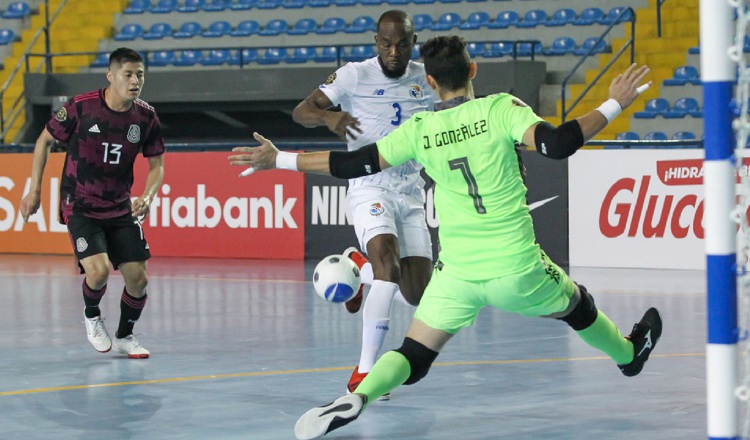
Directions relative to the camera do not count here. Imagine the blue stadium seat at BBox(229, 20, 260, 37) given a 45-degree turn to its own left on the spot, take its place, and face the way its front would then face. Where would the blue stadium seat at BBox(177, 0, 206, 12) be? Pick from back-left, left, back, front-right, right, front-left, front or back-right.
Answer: back-right

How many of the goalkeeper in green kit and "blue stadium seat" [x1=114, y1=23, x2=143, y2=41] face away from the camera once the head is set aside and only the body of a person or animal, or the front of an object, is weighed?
1

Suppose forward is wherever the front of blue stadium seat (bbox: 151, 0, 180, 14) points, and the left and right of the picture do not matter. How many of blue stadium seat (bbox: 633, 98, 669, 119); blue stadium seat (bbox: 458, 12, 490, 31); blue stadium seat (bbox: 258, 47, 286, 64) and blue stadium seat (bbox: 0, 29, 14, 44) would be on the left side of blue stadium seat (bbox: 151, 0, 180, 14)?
3

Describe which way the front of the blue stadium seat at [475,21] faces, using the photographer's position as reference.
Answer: facing the viewer and to the left of the viewer

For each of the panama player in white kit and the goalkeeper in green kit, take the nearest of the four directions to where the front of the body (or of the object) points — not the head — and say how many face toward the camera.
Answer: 1

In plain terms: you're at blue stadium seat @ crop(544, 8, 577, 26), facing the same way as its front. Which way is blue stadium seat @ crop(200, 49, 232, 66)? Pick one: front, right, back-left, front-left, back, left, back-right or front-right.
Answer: front-right

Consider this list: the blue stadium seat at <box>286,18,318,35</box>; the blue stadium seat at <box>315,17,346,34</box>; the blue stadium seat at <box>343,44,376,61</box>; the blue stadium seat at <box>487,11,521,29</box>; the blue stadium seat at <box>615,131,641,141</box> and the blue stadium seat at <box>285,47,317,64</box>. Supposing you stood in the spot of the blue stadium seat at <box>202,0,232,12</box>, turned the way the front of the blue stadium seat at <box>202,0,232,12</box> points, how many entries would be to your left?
6

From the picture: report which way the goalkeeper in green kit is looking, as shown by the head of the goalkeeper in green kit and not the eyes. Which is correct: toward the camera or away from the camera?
away from the camera

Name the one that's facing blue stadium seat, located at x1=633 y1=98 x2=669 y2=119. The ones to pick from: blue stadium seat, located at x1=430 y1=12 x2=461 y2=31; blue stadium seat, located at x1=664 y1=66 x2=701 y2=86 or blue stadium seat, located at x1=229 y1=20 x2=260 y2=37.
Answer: blue stadium seat, located at x1=664 y1=66 x2=701 y2=86

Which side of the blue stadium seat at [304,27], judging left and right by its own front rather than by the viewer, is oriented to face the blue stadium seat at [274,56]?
front

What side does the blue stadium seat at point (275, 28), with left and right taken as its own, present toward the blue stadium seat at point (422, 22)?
left

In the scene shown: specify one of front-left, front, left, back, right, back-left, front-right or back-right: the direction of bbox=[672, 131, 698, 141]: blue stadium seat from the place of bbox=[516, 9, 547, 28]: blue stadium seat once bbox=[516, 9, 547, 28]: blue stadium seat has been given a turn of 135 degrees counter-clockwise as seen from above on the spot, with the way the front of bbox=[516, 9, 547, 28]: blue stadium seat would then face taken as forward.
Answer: front-right

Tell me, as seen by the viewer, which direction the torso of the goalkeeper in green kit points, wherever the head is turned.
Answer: away from the camera

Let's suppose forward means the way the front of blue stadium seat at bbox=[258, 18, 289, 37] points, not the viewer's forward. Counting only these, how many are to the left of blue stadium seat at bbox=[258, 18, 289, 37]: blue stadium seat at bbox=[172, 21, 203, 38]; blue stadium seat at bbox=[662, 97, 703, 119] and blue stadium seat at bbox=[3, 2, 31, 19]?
1
